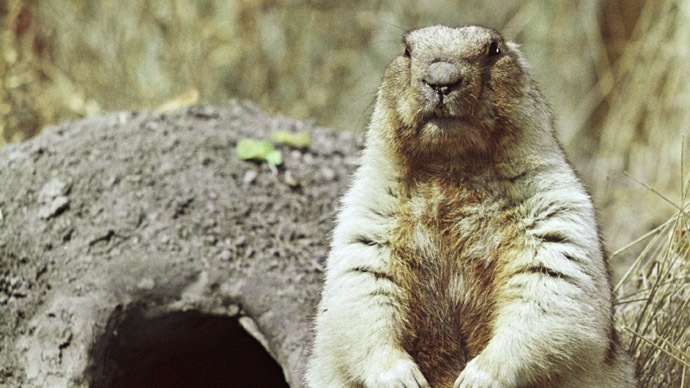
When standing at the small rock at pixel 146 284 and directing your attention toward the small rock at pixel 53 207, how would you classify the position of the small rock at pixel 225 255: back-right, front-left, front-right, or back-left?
back-right

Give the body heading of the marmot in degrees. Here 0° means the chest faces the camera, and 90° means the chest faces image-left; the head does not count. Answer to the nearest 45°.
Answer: approximately 0°

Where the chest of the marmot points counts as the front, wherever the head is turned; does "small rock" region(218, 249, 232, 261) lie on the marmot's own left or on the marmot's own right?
on the marmot's own right

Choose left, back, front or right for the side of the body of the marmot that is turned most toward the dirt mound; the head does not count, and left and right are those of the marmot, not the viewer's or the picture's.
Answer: right

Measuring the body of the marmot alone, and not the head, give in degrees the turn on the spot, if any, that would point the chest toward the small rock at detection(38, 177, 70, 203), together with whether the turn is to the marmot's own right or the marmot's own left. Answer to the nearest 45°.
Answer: approximately 90° to the marmot's own right

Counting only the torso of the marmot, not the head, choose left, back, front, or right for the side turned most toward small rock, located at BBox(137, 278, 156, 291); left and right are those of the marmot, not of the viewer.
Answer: right
